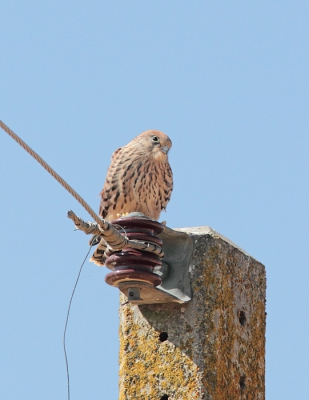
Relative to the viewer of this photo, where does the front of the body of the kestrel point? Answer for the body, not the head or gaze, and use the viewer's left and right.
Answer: facing the viewer and to the right of the viewer
